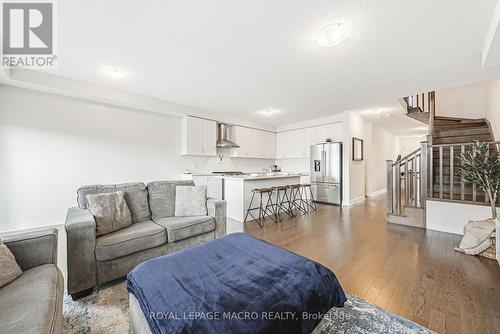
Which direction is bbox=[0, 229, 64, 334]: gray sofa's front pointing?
to the viewer's right

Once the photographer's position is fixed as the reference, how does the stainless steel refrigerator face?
facing the viewer and to the left of the viewer

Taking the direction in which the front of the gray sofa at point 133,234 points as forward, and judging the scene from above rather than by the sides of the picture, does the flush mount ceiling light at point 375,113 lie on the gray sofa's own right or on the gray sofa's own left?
on the gray sofa's own left

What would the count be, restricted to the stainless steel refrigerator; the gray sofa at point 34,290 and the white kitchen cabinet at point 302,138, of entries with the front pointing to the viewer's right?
1

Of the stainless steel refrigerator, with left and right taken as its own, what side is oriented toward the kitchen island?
front

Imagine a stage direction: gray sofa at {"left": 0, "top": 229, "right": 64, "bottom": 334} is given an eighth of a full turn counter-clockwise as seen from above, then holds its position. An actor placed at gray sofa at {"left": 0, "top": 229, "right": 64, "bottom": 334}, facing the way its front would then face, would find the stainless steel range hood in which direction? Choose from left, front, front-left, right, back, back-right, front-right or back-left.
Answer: front

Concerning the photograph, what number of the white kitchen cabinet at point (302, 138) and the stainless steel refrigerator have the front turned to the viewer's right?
0

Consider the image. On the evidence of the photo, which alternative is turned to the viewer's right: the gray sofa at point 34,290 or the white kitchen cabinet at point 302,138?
the gray sofa

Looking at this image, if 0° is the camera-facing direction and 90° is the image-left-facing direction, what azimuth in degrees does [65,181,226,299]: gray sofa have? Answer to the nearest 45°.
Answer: approximately 315°

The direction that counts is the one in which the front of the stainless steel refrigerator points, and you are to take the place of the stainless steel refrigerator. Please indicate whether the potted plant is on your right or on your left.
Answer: on your left
